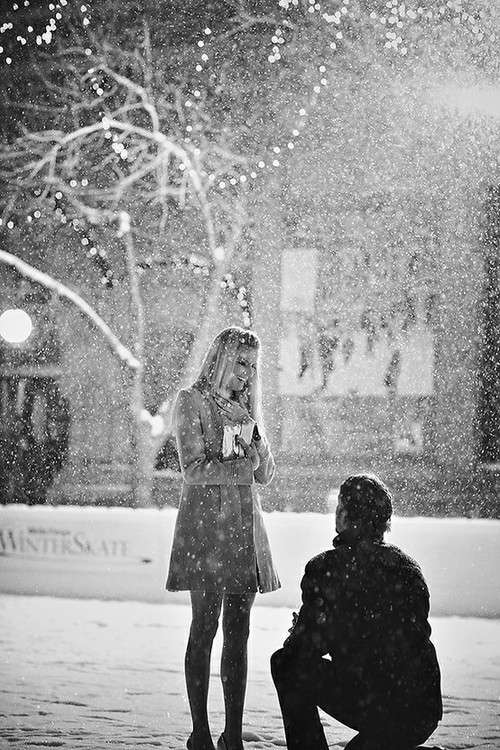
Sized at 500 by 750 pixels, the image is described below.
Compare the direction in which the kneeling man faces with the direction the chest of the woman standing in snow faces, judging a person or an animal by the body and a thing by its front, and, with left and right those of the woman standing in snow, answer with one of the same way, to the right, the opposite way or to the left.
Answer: the opposite way

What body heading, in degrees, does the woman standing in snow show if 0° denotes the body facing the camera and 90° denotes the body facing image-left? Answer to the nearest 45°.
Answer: approximately 315°

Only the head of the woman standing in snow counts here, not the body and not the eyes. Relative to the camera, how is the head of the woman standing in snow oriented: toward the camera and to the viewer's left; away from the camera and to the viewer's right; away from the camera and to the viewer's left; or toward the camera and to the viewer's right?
toward the camera and to the viewer's right

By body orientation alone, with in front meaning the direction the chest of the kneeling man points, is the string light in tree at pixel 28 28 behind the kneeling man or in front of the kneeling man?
in front

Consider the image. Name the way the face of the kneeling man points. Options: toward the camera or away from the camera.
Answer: away from the camera

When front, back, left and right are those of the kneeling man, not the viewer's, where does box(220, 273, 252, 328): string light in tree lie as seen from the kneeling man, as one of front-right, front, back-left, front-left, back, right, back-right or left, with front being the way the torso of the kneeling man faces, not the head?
front-right

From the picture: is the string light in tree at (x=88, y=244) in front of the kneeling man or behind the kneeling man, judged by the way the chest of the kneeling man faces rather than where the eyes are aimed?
in front

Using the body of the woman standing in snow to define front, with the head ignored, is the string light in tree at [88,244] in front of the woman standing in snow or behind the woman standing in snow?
behind

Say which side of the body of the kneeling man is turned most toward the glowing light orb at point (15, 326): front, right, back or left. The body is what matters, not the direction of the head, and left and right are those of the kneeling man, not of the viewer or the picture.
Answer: front

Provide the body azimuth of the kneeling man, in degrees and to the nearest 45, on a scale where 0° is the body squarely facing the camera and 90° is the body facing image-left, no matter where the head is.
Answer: approximately 135°
